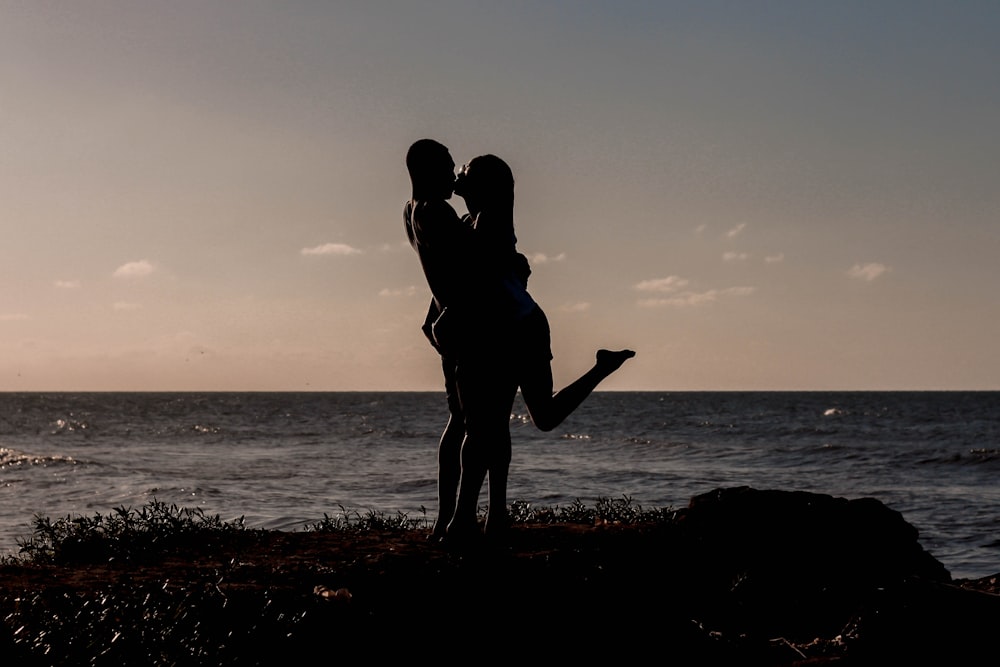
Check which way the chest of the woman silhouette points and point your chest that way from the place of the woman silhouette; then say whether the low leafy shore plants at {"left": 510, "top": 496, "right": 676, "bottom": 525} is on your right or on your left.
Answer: on your right

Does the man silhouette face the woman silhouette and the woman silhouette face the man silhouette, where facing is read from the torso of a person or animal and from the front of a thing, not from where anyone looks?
yes

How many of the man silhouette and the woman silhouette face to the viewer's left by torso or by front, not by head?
1

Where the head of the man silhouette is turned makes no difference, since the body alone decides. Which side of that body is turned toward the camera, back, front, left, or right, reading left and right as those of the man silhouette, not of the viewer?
right

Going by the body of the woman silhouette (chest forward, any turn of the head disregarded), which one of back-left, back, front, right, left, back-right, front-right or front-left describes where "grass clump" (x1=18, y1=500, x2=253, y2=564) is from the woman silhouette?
front-right

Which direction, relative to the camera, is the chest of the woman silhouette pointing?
to the viewer's left

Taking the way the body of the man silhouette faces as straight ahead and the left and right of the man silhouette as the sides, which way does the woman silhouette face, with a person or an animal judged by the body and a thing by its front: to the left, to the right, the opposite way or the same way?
the opposite way
